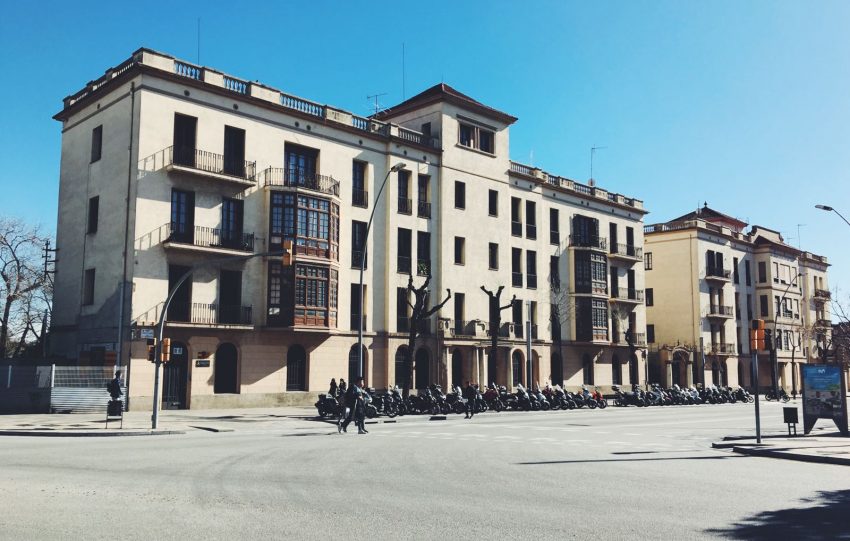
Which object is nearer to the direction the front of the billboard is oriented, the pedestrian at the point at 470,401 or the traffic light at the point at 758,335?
the traffic light

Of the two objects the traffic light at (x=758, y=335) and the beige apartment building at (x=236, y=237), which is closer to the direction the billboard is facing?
the traffic light

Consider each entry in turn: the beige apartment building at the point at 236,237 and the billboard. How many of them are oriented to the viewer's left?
0

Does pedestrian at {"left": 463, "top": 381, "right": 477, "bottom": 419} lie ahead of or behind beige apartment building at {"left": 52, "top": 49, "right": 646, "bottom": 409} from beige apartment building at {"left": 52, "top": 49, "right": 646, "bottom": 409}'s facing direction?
ahead

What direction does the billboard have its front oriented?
toward the camera

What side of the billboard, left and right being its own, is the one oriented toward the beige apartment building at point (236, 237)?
right

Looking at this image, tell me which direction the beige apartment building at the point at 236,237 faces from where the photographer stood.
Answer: facing the viewer and to the right of the viewer
